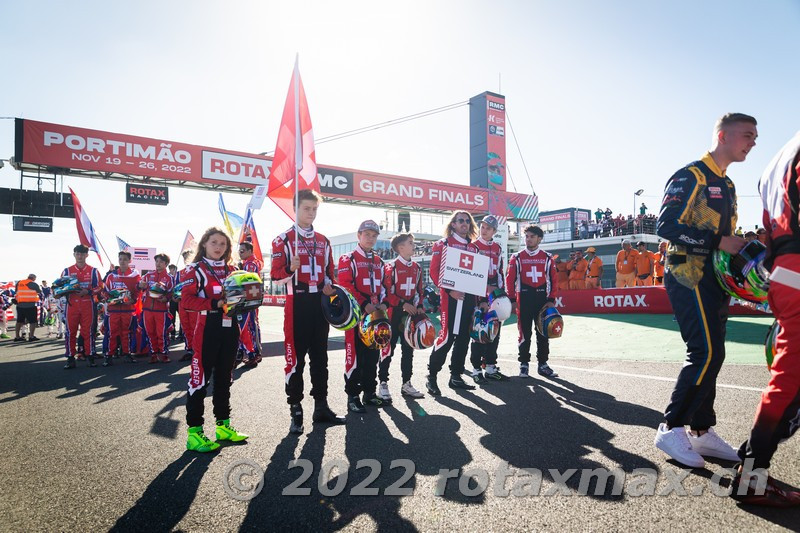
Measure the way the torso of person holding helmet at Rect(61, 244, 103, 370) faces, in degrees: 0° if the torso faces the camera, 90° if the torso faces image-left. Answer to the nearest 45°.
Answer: approximately 0°

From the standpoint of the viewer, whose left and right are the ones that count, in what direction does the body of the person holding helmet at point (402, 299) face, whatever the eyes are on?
facing the viewer and to the right of the viewer

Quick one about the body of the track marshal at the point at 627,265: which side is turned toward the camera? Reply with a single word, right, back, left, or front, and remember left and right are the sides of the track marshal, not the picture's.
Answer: front

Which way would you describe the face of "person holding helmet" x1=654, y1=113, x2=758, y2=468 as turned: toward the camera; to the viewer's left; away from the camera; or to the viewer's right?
to the viewer's right

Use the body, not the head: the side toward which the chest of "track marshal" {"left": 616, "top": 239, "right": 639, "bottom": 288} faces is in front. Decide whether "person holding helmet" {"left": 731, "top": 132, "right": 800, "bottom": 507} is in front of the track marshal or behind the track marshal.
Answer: in front

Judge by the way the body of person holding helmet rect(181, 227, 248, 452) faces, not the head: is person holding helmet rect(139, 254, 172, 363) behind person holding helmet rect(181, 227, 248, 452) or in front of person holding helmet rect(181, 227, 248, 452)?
behind

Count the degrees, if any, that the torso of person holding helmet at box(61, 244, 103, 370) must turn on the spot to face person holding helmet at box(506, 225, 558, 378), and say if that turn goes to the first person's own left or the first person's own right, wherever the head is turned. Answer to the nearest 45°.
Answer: approximately 45° to the first person's own left

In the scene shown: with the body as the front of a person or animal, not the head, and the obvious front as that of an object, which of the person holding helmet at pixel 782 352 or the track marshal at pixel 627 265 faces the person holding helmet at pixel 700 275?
the track marshal

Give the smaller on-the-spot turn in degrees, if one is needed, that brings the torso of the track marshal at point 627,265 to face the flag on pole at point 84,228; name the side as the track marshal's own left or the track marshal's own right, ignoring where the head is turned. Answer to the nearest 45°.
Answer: approximately 45° to the track marshal's own right

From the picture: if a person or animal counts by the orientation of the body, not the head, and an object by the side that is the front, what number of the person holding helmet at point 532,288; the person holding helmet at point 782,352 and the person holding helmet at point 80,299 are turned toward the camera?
2
